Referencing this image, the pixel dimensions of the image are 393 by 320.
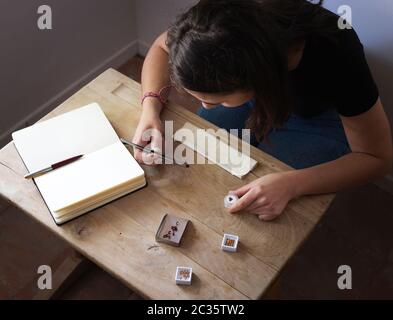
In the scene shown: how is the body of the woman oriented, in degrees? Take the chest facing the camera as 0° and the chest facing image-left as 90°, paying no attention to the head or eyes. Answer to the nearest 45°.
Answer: approximately 45°
